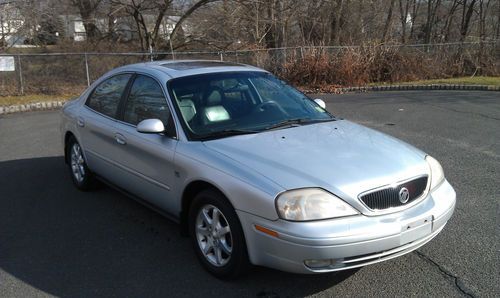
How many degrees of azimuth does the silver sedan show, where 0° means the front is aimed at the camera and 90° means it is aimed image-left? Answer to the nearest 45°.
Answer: approximately 315°

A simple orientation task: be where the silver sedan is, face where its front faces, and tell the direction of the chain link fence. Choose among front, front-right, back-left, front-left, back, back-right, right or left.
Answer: back-left

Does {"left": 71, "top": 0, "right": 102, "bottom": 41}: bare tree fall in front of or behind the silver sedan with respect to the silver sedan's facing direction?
behind

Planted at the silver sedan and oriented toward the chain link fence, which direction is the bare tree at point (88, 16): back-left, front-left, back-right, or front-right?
front-left
